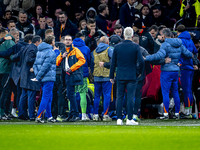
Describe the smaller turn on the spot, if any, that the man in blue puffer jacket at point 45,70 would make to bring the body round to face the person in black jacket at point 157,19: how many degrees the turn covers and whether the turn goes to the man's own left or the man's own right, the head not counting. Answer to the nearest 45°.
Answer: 0° — they already face them

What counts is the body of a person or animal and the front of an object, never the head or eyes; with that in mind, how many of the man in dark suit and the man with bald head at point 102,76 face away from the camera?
2

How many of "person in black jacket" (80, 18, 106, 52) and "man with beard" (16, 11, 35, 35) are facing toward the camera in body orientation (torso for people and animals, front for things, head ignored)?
2

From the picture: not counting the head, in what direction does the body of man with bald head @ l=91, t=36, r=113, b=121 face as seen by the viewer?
away from the camera

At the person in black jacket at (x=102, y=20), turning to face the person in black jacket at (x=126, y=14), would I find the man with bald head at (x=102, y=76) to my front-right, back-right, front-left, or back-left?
back-right

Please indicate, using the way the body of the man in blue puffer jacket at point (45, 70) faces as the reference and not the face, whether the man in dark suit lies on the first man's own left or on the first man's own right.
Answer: on the first man's own right

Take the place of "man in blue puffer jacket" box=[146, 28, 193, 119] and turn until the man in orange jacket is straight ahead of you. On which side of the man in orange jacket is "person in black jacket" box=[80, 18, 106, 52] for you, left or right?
right

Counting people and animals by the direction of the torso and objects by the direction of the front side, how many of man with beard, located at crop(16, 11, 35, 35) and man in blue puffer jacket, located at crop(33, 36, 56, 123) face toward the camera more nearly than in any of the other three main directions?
1

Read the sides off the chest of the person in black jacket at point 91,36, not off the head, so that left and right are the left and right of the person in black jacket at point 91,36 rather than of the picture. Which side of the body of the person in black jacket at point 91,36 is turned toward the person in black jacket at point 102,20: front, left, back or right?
back

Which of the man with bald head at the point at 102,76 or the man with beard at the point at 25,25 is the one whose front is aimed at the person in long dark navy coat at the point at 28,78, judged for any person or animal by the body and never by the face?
the man with beard

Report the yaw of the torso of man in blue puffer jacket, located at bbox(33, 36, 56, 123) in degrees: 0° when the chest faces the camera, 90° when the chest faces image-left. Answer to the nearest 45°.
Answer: approximately 225°

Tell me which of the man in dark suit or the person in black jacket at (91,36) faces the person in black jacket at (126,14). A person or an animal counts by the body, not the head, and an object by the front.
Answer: the man in dark suit

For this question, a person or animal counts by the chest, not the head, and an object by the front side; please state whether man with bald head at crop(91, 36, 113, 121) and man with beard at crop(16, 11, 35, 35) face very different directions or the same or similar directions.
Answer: very different directions

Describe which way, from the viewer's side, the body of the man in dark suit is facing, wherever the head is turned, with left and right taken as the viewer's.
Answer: facing away from the viewer
